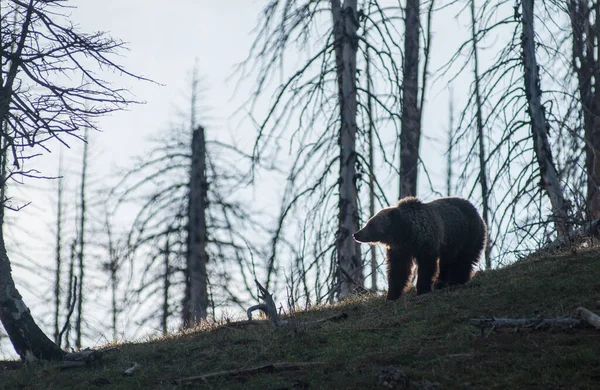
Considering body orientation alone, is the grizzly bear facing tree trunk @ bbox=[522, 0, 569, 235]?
no

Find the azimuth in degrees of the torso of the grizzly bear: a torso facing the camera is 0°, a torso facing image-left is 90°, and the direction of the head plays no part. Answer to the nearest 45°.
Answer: approximately 45°

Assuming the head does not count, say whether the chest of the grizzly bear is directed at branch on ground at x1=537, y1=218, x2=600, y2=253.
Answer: no

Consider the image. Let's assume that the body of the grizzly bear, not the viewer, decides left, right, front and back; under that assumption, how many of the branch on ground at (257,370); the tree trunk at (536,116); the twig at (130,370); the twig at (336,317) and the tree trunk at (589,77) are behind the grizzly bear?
2

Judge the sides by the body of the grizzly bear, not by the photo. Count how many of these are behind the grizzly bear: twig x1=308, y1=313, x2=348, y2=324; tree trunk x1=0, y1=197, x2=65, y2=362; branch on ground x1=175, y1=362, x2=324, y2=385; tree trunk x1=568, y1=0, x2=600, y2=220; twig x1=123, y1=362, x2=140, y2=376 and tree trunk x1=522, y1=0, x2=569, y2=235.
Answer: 2

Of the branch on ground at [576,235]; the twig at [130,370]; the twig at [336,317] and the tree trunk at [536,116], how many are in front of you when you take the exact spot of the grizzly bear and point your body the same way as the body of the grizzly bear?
2

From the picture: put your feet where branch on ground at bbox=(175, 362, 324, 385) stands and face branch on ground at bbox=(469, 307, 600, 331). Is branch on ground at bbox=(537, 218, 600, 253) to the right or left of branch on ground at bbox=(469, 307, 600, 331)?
left

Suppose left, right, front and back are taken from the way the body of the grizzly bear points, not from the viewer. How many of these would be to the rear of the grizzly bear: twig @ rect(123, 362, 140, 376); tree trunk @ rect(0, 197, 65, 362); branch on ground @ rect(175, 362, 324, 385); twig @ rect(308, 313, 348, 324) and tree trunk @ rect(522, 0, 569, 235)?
1

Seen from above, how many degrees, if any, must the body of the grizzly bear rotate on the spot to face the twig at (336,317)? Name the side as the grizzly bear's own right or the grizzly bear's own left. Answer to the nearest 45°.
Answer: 0° — it already faces it

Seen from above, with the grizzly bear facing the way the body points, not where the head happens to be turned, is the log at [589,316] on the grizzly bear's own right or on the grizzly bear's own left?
on the grizzly bear's own left

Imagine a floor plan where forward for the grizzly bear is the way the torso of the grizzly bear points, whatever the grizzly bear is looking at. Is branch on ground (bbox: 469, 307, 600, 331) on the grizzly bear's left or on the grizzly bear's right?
on the grizzly bear's left

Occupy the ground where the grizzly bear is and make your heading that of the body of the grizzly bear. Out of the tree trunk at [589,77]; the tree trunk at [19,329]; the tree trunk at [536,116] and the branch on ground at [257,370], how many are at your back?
2

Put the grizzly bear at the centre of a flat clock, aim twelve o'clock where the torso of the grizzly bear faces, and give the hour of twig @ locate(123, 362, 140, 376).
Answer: The twig is roughly at 12 o'clock from the grizzly bear.

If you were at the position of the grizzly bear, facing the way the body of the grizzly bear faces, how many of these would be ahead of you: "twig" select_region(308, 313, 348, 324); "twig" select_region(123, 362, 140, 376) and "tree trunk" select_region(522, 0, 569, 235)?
2
